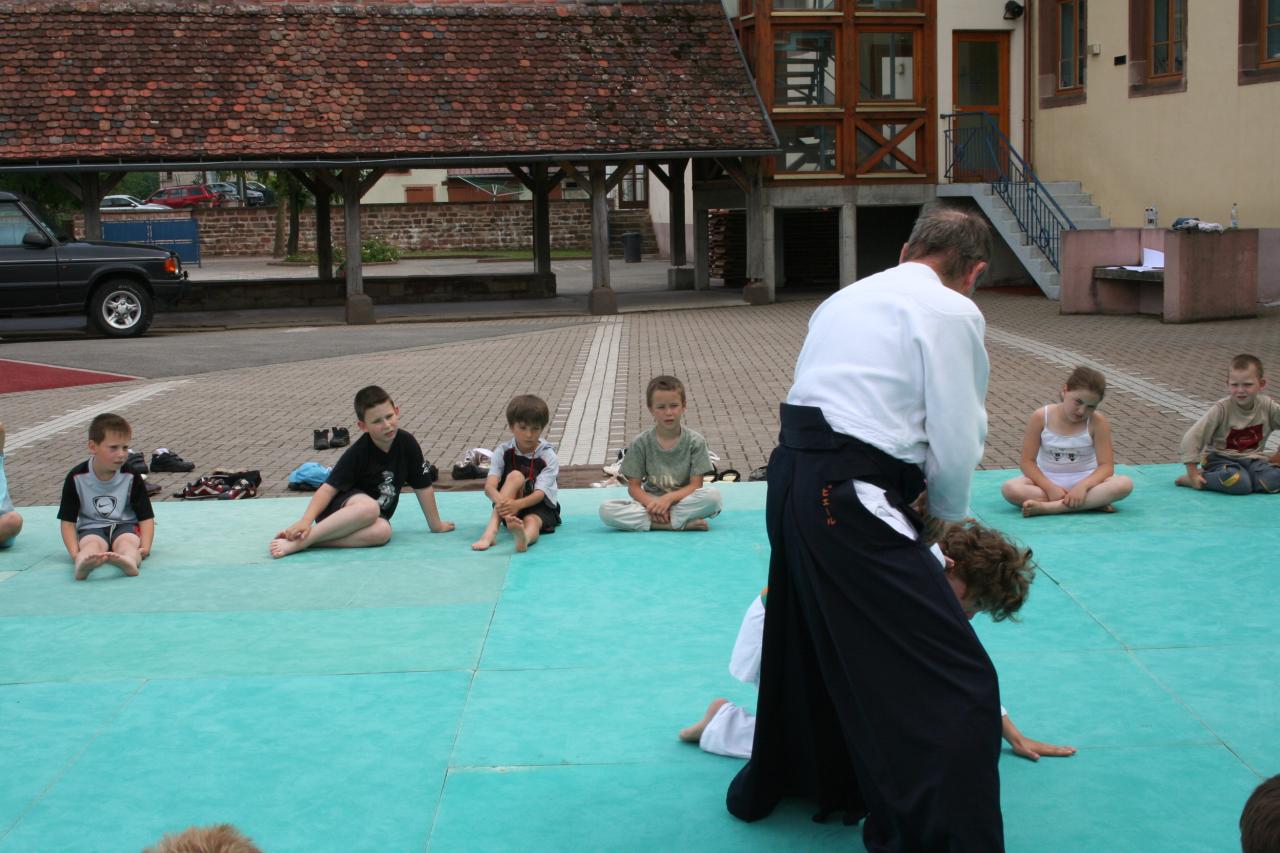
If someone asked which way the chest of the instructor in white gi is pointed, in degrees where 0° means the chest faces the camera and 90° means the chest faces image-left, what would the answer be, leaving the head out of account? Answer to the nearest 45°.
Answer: approximately 225°

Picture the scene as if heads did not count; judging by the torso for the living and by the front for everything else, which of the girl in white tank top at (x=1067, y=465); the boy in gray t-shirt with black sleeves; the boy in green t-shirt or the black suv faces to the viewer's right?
the black suv

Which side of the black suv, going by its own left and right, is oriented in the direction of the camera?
right

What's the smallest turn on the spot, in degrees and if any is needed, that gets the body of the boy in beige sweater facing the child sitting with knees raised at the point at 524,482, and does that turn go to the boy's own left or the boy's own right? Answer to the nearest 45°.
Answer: approximately 45° to the boy's own right

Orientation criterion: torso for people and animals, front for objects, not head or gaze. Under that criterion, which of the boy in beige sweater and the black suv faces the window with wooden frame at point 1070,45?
the black suv

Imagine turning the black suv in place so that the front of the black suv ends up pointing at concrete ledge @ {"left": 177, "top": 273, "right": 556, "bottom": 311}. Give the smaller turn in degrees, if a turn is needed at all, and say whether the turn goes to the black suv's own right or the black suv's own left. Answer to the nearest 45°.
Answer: approximately 45° to the black suv's own left

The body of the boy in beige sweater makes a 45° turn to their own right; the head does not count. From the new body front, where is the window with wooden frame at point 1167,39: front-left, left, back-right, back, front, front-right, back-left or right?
back-right

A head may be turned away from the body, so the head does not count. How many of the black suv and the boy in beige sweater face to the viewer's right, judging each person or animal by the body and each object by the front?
1

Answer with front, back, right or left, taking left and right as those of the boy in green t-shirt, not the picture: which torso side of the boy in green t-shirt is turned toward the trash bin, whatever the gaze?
back
